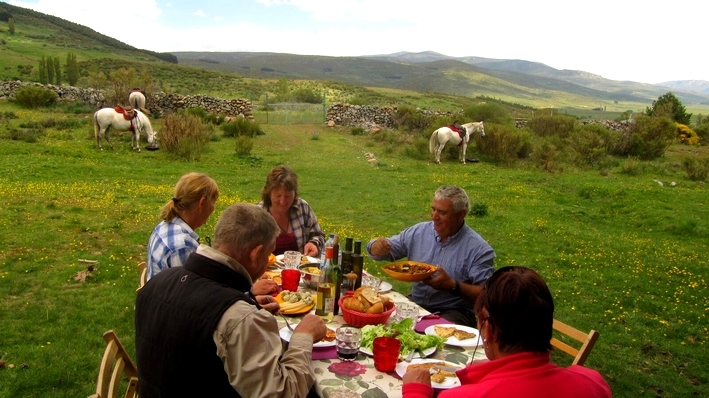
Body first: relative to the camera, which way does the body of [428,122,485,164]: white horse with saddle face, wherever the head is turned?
to the viewer's right

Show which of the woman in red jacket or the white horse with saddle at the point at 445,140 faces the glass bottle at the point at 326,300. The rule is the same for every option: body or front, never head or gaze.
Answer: the woman in red jacket

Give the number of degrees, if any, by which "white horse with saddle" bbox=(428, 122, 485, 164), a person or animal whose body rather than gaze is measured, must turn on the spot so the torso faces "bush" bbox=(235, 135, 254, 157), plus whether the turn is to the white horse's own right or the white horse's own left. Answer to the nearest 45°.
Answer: approximately 135° to the white horse's own right

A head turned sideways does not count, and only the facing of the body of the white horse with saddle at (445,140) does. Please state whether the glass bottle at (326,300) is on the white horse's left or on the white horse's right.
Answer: on the white horse's right

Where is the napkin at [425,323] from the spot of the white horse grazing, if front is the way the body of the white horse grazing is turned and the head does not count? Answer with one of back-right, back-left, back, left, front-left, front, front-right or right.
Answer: right

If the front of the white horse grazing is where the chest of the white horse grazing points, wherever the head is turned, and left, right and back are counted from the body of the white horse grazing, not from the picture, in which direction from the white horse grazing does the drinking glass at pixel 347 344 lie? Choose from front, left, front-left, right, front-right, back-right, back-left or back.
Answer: right

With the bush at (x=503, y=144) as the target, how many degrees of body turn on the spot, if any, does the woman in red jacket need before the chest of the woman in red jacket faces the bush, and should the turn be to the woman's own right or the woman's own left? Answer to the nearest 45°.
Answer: approximately 45° to the woman's own right

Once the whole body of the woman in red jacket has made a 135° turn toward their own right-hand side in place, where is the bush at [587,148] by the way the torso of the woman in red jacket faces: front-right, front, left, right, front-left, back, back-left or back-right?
left

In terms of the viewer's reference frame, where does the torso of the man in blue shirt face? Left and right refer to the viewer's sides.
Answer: facing the viewer and to the left of the viewer

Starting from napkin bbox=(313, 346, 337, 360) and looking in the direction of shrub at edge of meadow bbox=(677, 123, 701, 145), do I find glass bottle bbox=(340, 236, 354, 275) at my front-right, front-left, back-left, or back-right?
front-left

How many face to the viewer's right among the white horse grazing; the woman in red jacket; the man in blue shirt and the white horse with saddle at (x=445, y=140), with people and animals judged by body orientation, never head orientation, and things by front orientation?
2

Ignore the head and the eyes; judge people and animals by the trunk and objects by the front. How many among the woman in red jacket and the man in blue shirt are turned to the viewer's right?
0

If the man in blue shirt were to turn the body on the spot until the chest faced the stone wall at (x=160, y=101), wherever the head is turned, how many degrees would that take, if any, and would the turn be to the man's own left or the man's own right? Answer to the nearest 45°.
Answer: approximately 90° to the man's own right

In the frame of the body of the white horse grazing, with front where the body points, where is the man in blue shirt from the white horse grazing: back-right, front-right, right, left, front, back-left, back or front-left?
right

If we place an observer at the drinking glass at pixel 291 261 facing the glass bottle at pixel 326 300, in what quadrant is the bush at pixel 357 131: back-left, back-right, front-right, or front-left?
back-left

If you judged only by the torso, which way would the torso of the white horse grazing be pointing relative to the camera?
to the viewer's right

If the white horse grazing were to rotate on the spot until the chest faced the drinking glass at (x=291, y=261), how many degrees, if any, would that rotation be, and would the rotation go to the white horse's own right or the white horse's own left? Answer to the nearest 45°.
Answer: approximately 90° to the white horse's own right

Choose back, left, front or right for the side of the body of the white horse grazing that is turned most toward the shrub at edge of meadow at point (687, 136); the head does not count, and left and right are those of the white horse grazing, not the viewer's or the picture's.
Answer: front

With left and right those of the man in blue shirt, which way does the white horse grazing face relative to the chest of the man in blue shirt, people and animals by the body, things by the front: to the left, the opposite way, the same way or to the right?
the opposite way

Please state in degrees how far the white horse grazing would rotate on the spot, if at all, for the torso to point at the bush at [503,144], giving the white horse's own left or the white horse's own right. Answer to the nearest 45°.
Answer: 0° — it already faces it

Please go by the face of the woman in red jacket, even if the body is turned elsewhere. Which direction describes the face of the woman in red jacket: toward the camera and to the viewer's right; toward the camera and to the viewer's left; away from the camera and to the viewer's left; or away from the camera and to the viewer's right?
away from the camera and to the viewer's left

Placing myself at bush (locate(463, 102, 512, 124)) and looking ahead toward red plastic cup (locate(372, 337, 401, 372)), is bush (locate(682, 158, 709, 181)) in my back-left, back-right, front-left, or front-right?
front-left
